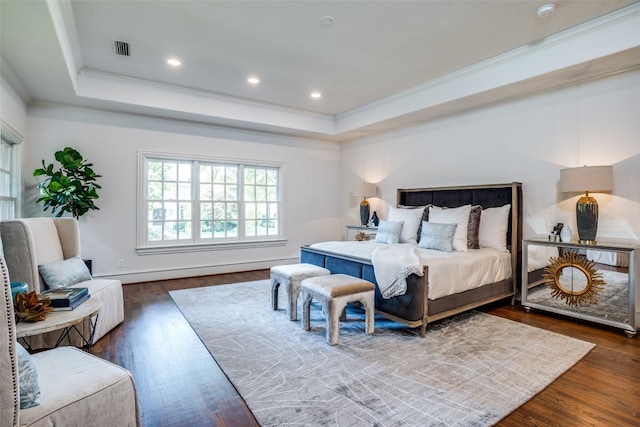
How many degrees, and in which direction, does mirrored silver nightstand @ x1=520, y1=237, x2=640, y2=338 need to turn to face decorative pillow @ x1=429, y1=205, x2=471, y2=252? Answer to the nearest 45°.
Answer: approximately 45° to its right

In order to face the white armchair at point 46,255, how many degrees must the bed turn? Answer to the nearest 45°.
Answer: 0° — it already faces it

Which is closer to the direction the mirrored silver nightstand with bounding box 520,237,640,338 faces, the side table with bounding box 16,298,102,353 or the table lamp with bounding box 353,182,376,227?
the side table

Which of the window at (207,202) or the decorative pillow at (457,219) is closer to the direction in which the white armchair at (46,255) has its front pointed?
the decorative pillow

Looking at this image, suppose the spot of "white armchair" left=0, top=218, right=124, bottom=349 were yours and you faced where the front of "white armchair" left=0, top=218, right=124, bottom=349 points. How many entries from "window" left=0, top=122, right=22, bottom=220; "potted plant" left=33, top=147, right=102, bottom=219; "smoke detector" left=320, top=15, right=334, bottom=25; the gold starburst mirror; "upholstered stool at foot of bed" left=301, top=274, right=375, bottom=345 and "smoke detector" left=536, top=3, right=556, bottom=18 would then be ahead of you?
4

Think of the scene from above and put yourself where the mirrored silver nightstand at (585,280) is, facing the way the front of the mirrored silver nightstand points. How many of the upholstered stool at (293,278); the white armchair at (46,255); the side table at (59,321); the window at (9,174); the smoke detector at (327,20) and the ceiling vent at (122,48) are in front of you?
6

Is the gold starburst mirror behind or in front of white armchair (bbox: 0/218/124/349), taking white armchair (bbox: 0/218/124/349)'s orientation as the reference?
in front

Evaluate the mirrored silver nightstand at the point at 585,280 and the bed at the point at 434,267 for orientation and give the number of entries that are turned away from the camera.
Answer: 0

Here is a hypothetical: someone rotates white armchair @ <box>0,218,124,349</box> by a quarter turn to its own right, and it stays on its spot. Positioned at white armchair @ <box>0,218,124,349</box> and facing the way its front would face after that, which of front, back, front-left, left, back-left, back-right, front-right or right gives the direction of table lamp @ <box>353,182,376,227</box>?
back-left

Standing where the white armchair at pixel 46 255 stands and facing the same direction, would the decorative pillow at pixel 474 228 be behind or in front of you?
in front

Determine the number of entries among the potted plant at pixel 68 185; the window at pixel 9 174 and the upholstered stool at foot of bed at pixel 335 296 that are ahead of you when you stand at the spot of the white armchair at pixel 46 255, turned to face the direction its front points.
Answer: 1

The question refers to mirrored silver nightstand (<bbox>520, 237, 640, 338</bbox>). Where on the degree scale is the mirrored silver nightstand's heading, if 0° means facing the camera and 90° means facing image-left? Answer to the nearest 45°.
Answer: approximately 45°

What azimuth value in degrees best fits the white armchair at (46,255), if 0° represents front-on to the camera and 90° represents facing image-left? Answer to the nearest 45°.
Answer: approximately 315°

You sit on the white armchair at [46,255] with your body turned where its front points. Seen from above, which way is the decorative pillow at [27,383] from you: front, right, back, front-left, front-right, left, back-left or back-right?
front-right
